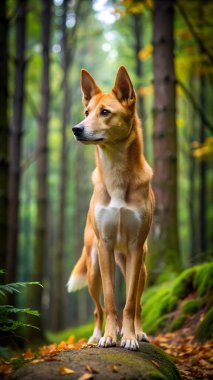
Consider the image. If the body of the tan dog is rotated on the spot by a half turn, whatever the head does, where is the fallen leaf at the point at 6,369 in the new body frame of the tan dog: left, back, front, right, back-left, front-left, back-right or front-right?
back-left

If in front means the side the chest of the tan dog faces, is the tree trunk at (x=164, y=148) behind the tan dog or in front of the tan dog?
behind

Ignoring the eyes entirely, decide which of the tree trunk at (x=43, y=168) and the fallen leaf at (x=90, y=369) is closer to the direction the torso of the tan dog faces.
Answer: the fallen leaf

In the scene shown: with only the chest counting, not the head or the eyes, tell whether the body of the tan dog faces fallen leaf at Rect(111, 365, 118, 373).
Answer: yes

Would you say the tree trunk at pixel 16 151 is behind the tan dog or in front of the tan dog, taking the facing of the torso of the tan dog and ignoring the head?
behind

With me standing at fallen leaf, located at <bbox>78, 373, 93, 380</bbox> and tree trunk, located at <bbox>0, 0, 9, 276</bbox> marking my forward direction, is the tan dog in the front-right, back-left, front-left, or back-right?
front-right

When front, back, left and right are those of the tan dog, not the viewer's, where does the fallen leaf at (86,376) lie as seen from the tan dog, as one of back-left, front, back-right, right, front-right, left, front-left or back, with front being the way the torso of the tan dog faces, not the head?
front

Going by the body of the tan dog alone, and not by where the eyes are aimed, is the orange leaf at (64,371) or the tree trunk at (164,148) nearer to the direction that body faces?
the orange leaf

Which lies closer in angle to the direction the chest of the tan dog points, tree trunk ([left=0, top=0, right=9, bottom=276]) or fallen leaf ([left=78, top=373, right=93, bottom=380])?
the fallen leaf

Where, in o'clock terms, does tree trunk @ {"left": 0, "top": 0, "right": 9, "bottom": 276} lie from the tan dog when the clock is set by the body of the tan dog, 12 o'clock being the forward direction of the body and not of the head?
The tree trunk is roughly at 5 o'clock from the tan dog.

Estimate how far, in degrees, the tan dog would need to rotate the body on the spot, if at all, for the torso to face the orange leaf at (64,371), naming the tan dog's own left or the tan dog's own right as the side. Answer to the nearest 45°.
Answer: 0° — it already faces it

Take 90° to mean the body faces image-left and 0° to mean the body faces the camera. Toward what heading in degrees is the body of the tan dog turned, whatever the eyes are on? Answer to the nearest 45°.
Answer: approximately 0°
